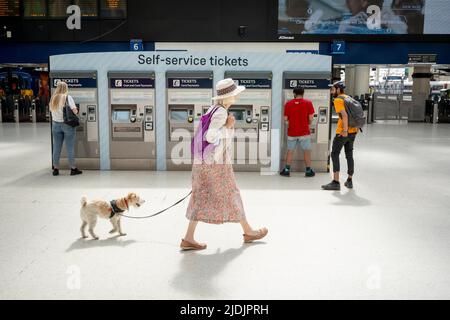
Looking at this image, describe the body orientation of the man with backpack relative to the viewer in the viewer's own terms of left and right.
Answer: facing to the left of the viewer

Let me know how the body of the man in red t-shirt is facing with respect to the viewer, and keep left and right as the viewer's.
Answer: facing away from the viewer

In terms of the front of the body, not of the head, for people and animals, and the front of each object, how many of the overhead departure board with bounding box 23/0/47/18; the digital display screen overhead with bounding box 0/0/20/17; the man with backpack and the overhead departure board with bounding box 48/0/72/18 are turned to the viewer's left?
1

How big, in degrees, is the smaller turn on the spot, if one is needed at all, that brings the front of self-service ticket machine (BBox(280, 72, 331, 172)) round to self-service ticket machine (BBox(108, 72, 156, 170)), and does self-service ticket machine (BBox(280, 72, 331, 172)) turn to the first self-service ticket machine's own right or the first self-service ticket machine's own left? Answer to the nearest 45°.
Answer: approximately 90° to the first self-service ticket machine's own right

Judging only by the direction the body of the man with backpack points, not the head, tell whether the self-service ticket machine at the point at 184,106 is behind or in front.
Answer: in front

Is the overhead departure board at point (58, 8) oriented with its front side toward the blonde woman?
yes

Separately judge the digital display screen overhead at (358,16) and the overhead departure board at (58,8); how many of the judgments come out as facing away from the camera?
0
